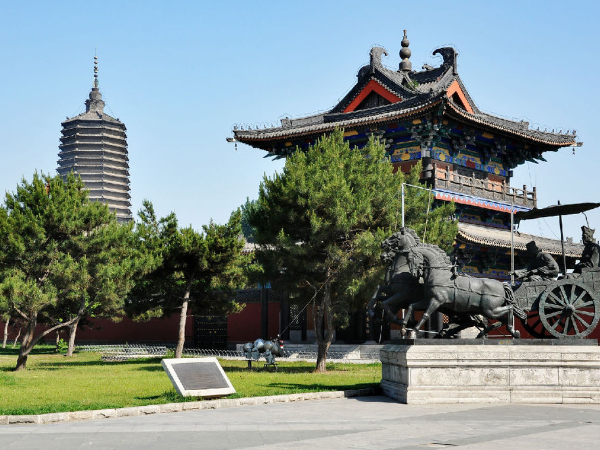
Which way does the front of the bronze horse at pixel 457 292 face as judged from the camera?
facing to the left of the viewer

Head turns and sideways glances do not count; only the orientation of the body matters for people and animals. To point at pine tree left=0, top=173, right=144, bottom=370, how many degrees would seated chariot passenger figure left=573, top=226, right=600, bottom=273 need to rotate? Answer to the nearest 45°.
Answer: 0° — it already faces it

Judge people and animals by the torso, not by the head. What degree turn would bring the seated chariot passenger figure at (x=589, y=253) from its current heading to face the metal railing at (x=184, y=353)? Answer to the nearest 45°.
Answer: approximately 45° to its right

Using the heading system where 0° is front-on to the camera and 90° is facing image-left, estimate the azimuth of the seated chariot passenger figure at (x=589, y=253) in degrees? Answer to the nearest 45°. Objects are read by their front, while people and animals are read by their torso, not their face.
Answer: approximately 90°

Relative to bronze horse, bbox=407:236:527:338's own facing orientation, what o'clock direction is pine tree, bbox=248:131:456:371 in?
The pine tree is roughly at 2 o'clock from the bronze horse.

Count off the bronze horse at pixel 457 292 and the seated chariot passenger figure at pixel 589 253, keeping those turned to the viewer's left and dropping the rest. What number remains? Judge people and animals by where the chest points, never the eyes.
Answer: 2

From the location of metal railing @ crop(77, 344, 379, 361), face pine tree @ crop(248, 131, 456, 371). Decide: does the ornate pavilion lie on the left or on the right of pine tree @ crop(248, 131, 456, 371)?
left

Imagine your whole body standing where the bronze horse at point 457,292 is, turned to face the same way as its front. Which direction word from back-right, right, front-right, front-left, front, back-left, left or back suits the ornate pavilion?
right

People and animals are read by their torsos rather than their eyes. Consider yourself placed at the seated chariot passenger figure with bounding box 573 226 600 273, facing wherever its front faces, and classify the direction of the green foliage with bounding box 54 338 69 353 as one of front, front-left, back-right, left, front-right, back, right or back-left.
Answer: front-right

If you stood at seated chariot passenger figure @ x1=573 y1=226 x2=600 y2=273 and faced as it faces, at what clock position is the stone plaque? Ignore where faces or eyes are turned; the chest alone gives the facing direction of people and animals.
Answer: The stone plaque is roughly at 11 o'clock from the seated chariot passenger figure.
